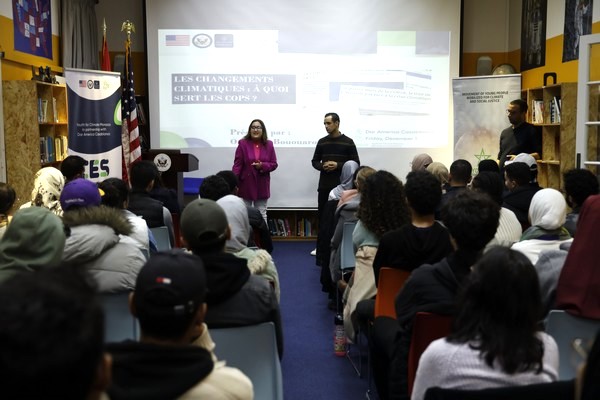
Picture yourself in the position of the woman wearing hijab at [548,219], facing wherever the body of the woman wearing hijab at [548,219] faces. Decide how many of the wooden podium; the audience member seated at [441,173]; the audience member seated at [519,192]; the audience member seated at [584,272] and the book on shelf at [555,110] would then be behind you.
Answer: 1

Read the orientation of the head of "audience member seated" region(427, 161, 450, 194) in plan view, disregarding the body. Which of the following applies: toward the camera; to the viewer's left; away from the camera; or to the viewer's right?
away from the camera

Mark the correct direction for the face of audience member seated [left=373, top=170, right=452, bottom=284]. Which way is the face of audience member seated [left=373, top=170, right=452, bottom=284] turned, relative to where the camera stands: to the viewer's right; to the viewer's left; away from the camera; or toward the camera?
away from the camera

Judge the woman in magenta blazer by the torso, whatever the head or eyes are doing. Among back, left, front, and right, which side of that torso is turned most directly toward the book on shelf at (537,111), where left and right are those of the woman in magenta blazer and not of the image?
left

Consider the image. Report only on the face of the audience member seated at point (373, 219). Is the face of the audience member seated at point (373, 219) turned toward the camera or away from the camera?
away from the camera

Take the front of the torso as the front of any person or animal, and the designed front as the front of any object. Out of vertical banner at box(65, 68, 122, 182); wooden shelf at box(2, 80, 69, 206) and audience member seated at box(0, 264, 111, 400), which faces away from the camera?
the audience member seated

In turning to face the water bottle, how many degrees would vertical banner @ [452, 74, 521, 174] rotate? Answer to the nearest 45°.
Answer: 0° — it already faces it

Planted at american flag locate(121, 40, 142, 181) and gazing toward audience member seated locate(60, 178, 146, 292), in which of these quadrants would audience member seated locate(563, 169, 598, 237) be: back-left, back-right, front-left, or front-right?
front-left

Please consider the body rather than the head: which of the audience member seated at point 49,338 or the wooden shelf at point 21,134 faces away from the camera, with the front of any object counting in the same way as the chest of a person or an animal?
the audience member seated

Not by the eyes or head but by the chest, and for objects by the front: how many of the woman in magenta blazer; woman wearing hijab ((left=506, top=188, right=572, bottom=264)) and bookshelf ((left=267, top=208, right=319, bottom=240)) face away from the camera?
1

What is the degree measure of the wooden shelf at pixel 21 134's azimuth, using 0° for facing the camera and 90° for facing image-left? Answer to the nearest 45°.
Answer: approximately 315°

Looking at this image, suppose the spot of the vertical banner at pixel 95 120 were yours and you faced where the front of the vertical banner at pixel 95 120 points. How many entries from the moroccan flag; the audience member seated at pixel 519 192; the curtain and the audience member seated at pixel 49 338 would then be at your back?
2

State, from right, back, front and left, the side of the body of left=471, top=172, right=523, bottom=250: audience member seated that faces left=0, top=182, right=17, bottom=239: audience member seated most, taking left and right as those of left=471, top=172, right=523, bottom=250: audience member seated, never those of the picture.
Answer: left

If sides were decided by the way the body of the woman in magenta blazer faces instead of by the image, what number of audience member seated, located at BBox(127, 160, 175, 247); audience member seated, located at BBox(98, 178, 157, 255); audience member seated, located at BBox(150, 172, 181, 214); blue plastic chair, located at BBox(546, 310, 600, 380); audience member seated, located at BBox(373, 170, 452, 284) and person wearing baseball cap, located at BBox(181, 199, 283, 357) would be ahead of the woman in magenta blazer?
6

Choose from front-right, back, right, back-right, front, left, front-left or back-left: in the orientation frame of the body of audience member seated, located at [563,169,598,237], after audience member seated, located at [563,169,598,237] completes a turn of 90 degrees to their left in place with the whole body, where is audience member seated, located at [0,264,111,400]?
front-left

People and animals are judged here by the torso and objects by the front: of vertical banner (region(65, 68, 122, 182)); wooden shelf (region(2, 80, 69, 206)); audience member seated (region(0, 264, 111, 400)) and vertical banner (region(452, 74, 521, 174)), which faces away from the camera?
the audience member seated

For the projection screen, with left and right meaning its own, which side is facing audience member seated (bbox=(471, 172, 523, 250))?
front

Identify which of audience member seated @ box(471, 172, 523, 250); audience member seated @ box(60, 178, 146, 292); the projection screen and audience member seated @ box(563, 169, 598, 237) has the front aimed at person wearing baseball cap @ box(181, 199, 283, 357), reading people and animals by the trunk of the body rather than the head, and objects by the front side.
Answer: the projection screen

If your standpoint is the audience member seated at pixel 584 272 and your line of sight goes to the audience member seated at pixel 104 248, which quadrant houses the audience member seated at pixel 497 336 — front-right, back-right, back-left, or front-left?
front-left

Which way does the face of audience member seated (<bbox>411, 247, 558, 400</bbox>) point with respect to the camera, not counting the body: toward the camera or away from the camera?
away from the camera

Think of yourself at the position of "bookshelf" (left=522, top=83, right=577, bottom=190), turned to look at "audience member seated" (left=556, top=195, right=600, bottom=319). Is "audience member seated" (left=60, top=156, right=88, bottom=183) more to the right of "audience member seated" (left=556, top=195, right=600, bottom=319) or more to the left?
right

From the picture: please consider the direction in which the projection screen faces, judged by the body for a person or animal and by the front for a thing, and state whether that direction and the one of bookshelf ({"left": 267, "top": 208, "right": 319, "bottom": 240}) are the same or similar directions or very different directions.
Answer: same or similar directions

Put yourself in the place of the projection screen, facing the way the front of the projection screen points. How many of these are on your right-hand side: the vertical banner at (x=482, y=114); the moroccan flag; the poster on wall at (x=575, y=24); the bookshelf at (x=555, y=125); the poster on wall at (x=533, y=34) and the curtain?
2

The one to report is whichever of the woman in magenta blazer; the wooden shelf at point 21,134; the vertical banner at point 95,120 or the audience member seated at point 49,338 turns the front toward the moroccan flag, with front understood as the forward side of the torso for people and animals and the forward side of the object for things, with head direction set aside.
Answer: the audience member seated
